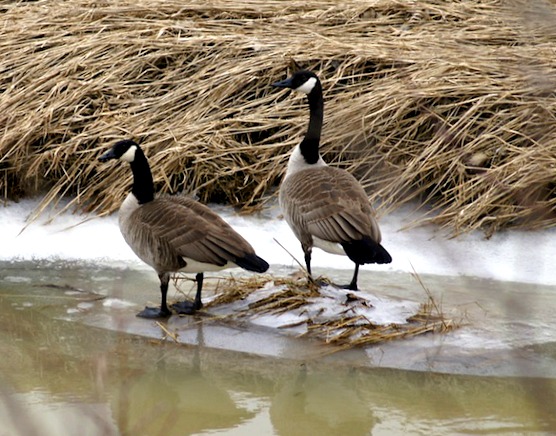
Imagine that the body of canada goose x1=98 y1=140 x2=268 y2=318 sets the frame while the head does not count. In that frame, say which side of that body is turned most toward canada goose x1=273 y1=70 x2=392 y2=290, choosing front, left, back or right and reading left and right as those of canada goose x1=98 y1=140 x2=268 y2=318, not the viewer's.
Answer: back

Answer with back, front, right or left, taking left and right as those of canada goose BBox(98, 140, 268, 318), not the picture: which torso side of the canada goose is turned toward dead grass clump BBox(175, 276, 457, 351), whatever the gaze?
back

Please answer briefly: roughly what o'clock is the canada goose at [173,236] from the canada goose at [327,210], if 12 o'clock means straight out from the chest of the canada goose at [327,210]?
the canada goose at [173,236] is roughly at 10 o'clock from the canada goose at [327,210].

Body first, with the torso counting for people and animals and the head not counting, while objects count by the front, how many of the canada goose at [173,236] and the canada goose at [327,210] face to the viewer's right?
0

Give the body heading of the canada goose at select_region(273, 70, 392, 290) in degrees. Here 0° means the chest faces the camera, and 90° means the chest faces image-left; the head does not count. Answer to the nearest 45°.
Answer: approximately 135°

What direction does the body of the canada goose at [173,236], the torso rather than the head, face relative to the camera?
to the viewer's left
